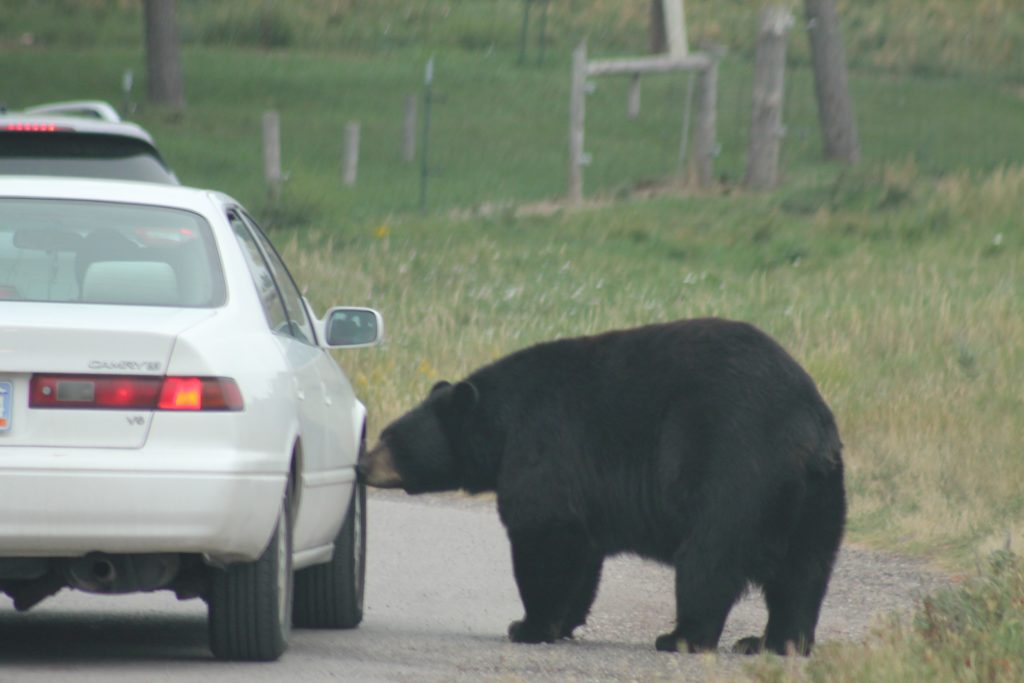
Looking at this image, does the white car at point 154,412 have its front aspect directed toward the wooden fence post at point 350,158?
yes

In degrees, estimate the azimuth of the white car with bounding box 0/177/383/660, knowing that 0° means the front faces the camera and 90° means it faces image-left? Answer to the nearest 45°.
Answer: approximately 180°

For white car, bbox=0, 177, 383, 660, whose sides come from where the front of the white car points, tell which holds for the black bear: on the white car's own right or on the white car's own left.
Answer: on the white car's own right

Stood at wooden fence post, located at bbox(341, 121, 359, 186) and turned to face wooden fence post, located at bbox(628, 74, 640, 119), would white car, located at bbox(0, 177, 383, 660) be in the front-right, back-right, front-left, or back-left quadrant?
back-right

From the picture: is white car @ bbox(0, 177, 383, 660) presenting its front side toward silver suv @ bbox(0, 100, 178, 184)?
yes

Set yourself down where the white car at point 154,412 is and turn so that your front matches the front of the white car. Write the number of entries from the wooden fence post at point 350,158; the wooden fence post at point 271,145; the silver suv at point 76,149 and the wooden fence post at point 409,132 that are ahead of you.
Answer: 4

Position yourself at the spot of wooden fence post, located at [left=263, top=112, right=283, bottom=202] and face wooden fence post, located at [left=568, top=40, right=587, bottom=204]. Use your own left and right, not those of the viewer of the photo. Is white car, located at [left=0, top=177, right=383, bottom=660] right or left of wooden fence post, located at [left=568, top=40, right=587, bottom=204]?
right

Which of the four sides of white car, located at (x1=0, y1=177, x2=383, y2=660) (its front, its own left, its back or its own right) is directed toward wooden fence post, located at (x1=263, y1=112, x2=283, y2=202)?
front

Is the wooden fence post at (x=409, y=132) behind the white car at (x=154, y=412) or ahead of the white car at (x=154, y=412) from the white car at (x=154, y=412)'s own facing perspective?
ahead
